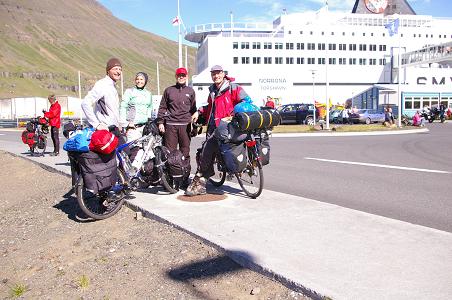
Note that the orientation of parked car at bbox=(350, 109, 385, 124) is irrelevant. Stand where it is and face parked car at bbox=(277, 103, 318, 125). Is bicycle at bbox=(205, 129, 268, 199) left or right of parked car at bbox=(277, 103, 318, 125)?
left

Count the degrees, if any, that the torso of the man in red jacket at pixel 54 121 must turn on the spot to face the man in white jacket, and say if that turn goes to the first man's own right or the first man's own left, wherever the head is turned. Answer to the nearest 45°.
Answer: approximately 90° to the first man's own left

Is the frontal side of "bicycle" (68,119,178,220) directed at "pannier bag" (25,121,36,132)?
no

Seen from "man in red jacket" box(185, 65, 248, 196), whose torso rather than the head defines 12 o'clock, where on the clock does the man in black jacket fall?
The man in black jacket is roughly at 3 o'clock from the man in red jacket.

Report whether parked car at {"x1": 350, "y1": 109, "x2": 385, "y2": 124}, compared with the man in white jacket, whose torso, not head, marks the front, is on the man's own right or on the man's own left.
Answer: on the man's own left

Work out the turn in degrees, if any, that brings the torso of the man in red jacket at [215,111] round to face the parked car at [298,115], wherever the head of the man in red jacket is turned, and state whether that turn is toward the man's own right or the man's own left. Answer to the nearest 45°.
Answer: approximately 135° to the man's own right

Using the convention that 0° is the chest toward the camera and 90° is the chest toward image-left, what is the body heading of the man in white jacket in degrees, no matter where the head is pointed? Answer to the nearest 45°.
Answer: approximately 315°

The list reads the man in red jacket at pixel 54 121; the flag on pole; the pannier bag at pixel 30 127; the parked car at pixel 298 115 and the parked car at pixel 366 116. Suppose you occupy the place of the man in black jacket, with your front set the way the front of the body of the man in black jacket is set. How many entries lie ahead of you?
0

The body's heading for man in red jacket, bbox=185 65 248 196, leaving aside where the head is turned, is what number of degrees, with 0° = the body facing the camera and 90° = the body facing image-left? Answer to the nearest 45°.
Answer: approximately 45°

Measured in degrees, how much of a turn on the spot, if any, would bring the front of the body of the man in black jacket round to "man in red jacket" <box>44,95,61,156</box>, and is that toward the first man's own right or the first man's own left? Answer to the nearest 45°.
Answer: approximately 135° to the first man's own right

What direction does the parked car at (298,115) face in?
to the viewer's left

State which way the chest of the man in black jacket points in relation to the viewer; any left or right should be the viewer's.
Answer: facing the viewer

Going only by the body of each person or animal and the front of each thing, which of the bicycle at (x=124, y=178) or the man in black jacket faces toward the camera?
the man in black jacket

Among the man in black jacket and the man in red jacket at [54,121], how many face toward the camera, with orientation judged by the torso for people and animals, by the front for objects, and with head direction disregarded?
1

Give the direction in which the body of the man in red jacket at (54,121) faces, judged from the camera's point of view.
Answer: to the viewer's left
